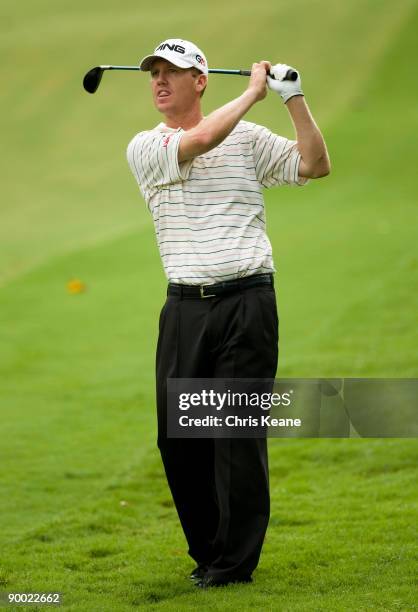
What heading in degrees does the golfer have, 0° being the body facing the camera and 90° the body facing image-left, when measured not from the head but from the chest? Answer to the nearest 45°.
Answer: approximately 0°
